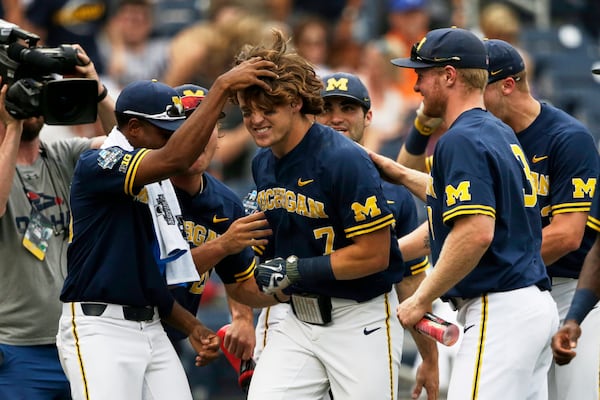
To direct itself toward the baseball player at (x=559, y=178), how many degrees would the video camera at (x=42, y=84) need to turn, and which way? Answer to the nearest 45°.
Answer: approximately 45° to its left

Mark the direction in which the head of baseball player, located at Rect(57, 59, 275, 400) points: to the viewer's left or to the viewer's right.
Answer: to the viewer's right

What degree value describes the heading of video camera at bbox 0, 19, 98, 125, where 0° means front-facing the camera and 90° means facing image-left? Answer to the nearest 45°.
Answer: approximately 315°

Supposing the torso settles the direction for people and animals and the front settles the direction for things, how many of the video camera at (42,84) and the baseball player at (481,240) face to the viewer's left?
1

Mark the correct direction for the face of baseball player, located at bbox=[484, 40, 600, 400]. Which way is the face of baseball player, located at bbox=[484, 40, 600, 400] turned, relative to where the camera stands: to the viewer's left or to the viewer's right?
to the viewer's left

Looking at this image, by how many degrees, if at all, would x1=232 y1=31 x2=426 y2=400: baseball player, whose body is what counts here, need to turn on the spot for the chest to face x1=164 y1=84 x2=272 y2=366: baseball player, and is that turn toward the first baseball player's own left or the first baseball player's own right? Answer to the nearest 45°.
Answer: approximately 90° to the first baseball player's own right

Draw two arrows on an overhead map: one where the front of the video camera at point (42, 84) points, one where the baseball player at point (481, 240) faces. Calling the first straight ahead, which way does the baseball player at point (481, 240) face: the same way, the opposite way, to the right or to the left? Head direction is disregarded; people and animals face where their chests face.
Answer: the opposite way

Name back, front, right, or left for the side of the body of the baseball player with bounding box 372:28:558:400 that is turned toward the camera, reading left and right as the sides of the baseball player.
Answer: left

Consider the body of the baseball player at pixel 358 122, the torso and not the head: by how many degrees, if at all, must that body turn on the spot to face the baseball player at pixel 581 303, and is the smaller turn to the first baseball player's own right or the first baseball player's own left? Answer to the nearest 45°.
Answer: approximately 90° to the first baseball player's own left
